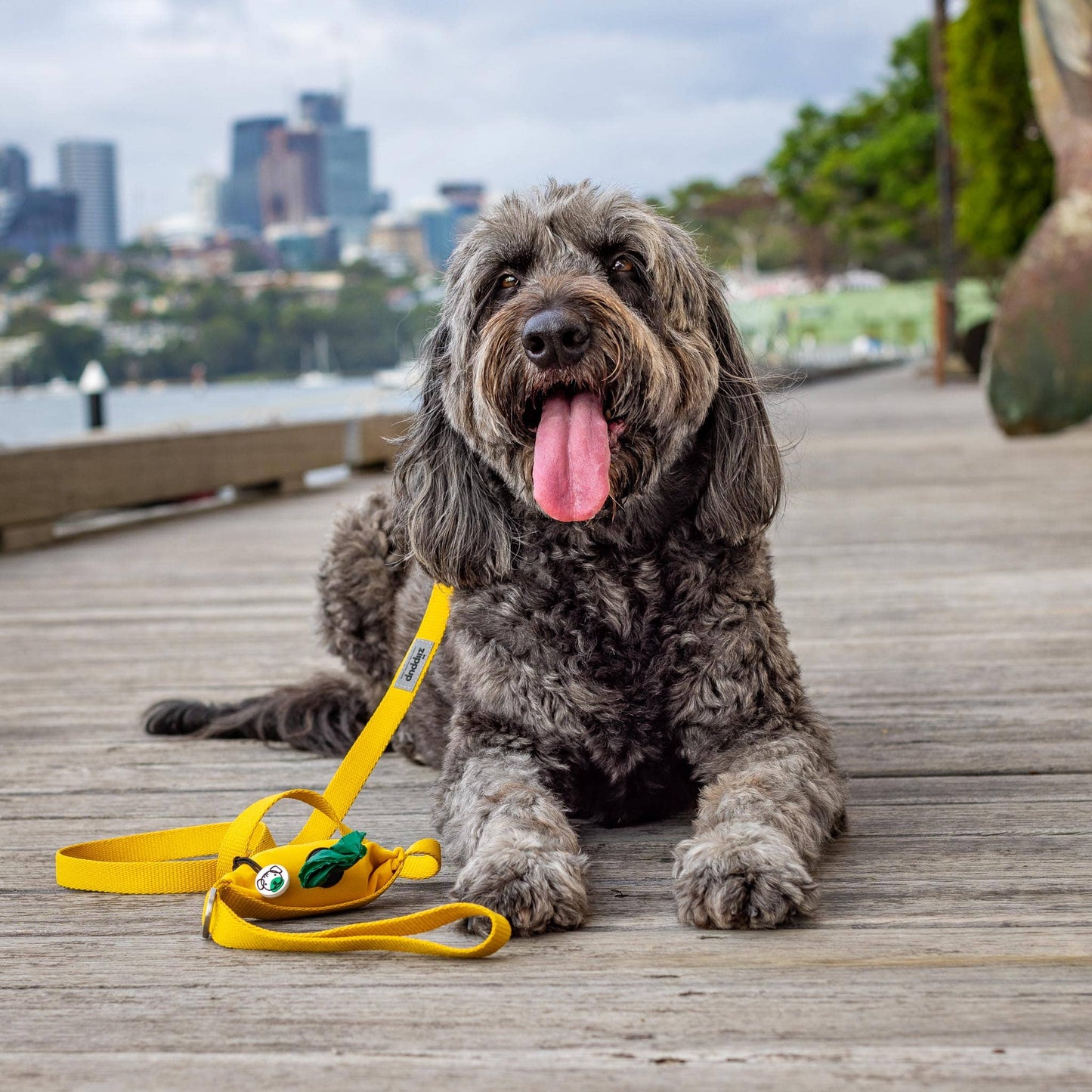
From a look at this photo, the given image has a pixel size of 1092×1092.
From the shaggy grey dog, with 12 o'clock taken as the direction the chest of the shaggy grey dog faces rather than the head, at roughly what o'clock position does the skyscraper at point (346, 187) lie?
The skyscraper is roughly at 6 o'clock from the shaggy grey dog.

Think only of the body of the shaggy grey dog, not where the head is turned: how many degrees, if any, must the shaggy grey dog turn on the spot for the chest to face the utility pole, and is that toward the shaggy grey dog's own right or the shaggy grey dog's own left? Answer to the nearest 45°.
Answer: approximately 180°

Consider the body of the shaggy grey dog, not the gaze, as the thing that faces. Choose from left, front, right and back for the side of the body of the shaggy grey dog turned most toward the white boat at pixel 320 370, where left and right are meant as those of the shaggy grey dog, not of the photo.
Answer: back

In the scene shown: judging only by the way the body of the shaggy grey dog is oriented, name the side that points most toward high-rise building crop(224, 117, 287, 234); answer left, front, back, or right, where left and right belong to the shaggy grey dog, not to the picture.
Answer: back

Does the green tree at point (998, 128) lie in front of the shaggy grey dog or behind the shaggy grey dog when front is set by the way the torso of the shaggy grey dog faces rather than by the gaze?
behind

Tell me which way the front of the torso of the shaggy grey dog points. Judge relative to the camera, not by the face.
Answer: toward the camera

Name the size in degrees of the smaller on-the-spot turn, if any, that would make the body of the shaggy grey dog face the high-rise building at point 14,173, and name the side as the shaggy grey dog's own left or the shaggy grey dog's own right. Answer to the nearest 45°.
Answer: approximately 180°

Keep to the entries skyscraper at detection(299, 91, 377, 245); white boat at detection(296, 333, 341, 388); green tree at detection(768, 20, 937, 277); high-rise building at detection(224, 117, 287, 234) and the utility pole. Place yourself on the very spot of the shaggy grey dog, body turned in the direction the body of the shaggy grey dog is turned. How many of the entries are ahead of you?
0

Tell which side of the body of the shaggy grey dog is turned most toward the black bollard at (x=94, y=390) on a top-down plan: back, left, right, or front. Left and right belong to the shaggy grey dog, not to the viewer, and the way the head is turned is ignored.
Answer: back

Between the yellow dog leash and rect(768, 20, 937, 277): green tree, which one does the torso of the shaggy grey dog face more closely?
the yellow dog leash

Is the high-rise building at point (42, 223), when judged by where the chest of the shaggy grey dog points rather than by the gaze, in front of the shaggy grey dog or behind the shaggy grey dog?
behind

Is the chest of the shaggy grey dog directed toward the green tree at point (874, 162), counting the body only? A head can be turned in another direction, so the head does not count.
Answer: no

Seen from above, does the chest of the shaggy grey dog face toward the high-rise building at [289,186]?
no

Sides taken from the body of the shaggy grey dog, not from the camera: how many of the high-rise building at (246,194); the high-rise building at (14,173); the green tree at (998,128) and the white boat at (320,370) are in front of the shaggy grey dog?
0

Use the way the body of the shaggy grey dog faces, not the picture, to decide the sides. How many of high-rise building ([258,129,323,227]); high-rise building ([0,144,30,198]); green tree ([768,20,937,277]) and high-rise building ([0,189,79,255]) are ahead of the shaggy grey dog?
0

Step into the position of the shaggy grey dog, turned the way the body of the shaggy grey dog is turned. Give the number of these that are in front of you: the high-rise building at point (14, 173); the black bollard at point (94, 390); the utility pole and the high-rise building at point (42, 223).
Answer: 0
